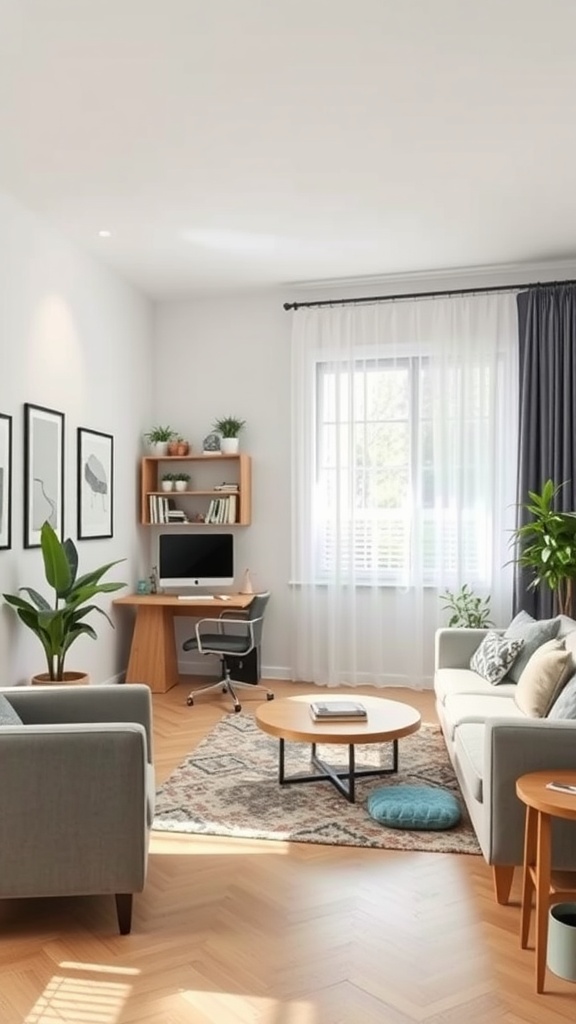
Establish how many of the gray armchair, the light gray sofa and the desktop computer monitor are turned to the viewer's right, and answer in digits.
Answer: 1

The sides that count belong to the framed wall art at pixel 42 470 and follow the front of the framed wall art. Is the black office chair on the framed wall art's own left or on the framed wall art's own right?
on the framed wall art's own left

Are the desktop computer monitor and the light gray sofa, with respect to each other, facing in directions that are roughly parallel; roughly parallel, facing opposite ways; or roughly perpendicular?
roughly perpendicular

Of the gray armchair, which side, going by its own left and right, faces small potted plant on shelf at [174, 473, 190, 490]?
left

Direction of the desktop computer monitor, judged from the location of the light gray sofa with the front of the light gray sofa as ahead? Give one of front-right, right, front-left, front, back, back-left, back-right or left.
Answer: front-right

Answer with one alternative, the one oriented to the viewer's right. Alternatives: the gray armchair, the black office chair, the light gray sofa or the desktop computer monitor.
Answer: the gray armchair

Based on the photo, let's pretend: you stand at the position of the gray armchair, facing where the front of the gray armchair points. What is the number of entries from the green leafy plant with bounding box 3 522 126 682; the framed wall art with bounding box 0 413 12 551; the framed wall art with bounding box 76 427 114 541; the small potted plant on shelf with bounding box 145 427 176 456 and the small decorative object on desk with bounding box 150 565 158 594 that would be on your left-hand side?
5

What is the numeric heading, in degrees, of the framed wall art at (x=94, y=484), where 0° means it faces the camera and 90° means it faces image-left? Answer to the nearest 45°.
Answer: approximately 315°

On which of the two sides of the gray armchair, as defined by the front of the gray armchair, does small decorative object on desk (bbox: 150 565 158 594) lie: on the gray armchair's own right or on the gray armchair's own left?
on the gray armchair's own left

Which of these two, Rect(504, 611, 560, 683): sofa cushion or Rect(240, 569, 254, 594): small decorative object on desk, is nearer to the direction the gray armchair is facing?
the sofa cushion

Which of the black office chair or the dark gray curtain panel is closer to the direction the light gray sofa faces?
the black office chair

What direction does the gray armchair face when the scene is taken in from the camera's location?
facing to the right of the viewer

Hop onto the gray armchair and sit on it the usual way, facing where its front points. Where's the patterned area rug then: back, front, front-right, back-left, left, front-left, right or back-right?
front-left
